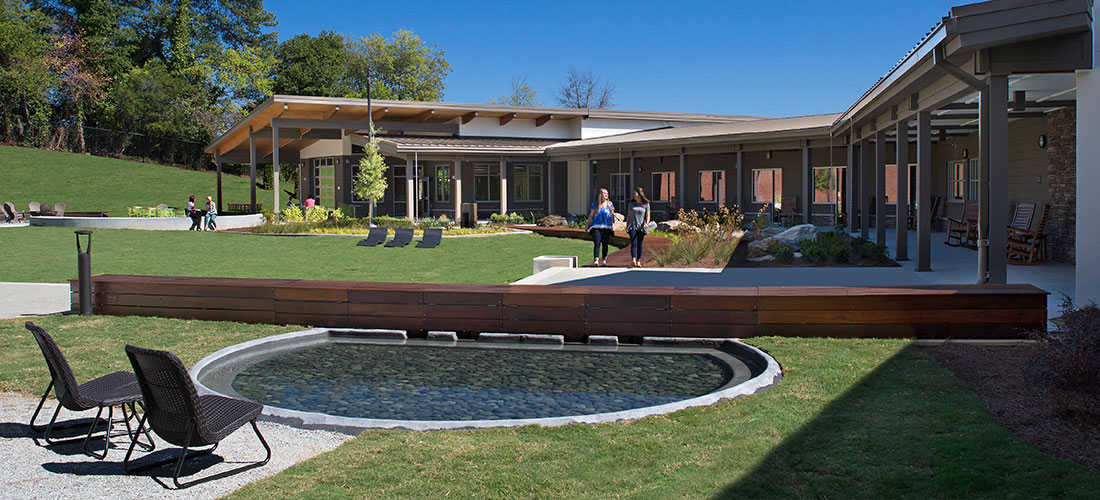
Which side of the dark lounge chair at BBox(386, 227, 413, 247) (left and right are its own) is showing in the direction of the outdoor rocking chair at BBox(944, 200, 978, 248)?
left

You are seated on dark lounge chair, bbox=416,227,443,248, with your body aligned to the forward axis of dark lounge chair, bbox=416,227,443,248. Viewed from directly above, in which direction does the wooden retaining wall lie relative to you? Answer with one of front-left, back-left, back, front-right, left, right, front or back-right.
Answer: front-left

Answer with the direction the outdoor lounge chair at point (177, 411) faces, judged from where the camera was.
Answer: facing away from the viewer and to the right of the viewer

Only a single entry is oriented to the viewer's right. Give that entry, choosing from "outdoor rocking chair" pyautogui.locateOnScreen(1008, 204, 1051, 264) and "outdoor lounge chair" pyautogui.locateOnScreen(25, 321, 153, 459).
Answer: "outdoor lounge chair" pyautogui.locateOnScreen(25, 321, 153, 459)

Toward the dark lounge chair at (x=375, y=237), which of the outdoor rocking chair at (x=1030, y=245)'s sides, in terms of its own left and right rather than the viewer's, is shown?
front

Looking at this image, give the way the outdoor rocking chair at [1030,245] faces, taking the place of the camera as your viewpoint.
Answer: facing to the left of the viewer

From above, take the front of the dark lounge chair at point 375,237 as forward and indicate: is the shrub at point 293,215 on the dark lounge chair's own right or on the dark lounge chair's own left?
on the dark lounge chair's own right

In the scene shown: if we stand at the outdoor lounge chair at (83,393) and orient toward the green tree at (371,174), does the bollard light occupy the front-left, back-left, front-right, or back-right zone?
front-left

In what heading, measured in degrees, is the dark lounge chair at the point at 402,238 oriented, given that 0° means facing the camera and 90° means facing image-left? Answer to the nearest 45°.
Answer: approximately 45°

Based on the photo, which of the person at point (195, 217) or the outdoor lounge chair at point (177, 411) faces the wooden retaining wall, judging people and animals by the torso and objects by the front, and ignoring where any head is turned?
the outdoor lounge chair

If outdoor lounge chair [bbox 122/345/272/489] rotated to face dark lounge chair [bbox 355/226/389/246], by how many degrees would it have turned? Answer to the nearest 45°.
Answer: approximately 45° to its left

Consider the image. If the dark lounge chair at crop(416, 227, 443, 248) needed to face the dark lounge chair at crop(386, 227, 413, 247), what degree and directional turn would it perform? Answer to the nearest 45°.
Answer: approximately 45° to its right

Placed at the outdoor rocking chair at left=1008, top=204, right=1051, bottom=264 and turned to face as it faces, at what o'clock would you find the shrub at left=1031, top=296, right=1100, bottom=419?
The shrub is roughly at 9 o'clock from the outdoor rocking chair.
